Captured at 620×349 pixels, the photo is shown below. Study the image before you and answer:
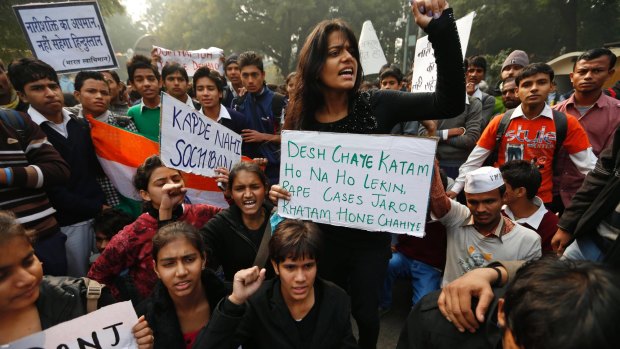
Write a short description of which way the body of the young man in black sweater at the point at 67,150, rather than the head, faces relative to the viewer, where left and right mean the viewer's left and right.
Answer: facing the viewer and to the right of the viewer

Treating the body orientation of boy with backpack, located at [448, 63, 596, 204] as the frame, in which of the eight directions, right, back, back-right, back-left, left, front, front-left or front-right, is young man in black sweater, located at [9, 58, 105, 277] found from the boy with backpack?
front-right

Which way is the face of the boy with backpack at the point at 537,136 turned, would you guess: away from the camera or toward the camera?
toward the camera

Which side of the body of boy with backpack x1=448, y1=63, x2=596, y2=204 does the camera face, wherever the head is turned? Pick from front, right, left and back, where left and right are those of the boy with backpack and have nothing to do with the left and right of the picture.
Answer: front

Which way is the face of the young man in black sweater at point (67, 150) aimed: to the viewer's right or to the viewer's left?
to the viewer's right

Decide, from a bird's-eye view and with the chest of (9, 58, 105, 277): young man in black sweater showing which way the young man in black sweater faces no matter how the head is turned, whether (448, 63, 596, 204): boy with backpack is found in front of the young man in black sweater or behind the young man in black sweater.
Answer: in front

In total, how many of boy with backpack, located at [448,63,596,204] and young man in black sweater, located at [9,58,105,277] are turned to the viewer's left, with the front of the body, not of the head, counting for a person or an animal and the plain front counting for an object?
0
